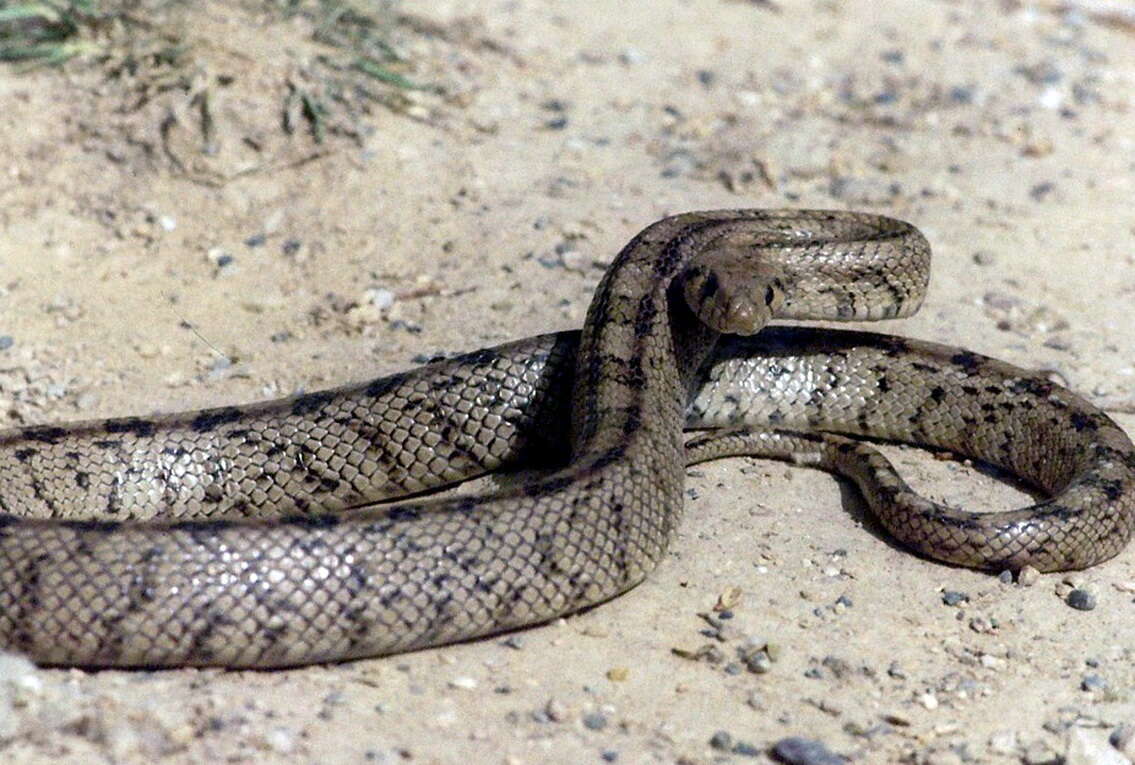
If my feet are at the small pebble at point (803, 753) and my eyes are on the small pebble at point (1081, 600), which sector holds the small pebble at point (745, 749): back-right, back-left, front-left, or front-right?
back-left

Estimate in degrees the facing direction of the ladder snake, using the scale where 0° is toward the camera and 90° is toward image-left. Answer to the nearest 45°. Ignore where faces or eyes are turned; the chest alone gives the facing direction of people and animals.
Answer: approximately 0°

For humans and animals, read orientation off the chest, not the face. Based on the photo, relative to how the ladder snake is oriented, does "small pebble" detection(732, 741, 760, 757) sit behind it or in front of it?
in front

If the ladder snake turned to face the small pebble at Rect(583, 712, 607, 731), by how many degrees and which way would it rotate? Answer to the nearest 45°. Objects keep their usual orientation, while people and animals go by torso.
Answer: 0° — it already faces it

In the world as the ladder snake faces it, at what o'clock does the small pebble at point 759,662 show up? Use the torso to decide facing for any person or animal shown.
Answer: The small pebble is roughly at 11 o'clock from the ladder snake.

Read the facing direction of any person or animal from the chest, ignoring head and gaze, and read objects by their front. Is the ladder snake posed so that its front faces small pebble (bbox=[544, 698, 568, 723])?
yes
